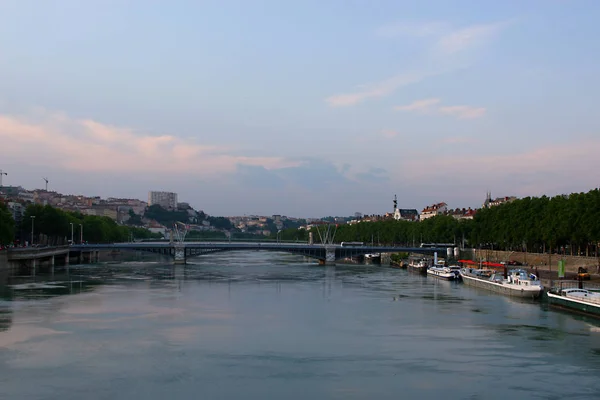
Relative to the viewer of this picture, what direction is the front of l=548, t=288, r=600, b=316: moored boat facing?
facing away from the viewer and to the left of the viewer
